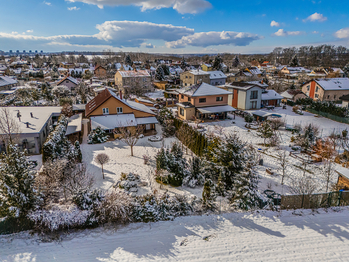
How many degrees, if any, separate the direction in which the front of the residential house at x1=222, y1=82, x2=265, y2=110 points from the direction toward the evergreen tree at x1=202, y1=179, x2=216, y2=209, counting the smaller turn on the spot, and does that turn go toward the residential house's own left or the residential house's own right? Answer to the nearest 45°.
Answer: approximately 45° to the residential house's own right

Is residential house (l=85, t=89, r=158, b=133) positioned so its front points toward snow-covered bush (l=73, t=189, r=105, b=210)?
yes

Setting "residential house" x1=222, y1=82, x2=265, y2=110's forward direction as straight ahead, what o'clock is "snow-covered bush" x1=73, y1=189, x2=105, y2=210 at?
The snow-covered bush is roughly at 2 o'clock from the residential house.

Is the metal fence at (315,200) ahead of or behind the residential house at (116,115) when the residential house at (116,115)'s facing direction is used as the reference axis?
ahead

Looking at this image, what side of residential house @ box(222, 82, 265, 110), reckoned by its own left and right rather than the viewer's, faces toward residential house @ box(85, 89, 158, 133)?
right

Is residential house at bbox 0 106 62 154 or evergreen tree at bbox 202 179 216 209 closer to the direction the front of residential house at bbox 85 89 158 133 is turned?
the evergreen tree

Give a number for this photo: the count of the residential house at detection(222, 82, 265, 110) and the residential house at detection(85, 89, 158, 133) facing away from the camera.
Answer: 0

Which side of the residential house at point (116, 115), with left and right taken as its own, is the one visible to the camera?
front

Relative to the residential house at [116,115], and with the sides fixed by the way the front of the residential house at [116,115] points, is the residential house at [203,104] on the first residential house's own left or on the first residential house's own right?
on the first residential house's own left

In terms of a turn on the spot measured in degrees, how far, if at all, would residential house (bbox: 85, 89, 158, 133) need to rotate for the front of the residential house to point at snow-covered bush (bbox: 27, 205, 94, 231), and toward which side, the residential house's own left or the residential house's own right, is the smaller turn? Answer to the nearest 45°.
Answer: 0° — it already faces it

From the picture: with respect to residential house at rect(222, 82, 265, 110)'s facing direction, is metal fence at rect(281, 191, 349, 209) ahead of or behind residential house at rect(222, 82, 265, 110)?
ahead

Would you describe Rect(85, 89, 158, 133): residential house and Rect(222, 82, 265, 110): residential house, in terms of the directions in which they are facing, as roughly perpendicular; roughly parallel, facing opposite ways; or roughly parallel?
roughly parallel

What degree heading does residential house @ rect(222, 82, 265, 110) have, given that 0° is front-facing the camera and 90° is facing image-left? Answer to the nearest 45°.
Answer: approximately 315°

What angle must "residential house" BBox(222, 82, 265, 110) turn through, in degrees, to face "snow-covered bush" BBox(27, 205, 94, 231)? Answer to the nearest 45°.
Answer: approximately 45° to its right
